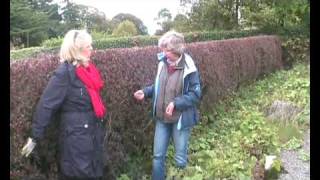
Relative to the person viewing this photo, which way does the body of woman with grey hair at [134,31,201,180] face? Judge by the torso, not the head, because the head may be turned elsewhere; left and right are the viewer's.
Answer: facing the viewer and to the left of the viewer

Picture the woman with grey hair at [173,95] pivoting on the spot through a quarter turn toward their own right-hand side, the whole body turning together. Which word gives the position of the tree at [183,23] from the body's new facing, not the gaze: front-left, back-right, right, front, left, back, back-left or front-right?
front-right

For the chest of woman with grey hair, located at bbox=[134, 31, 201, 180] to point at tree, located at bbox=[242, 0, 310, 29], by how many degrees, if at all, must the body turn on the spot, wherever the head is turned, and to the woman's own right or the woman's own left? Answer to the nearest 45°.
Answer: approximately 135° to the woman's own right

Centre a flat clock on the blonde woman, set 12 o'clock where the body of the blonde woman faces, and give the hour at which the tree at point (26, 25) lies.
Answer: The tree is roughly at 9 o'clock from the blonde woman.

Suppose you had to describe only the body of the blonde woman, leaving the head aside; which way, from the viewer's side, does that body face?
to the viewer's right

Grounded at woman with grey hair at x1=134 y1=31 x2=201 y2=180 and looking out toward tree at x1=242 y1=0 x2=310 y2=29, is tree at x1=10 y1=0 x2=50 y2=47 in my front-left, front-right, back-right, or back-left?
front-left

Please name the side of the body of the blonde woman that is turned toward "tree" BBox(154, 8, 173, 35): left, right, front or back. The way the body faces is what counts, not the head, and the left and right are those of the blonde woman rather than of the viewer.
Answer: left

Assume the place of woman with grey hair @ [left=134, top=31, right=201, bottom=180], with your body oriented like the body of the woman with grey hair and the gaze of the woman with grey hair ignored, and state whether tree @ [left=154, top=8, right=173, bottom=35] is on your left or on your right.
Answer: on your right

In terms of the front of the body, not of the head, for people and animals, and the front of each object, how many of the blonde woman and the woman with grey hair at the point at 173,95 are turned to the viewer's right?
1

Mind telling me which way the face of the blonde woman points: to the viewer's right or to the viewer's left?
to the viewer's right
